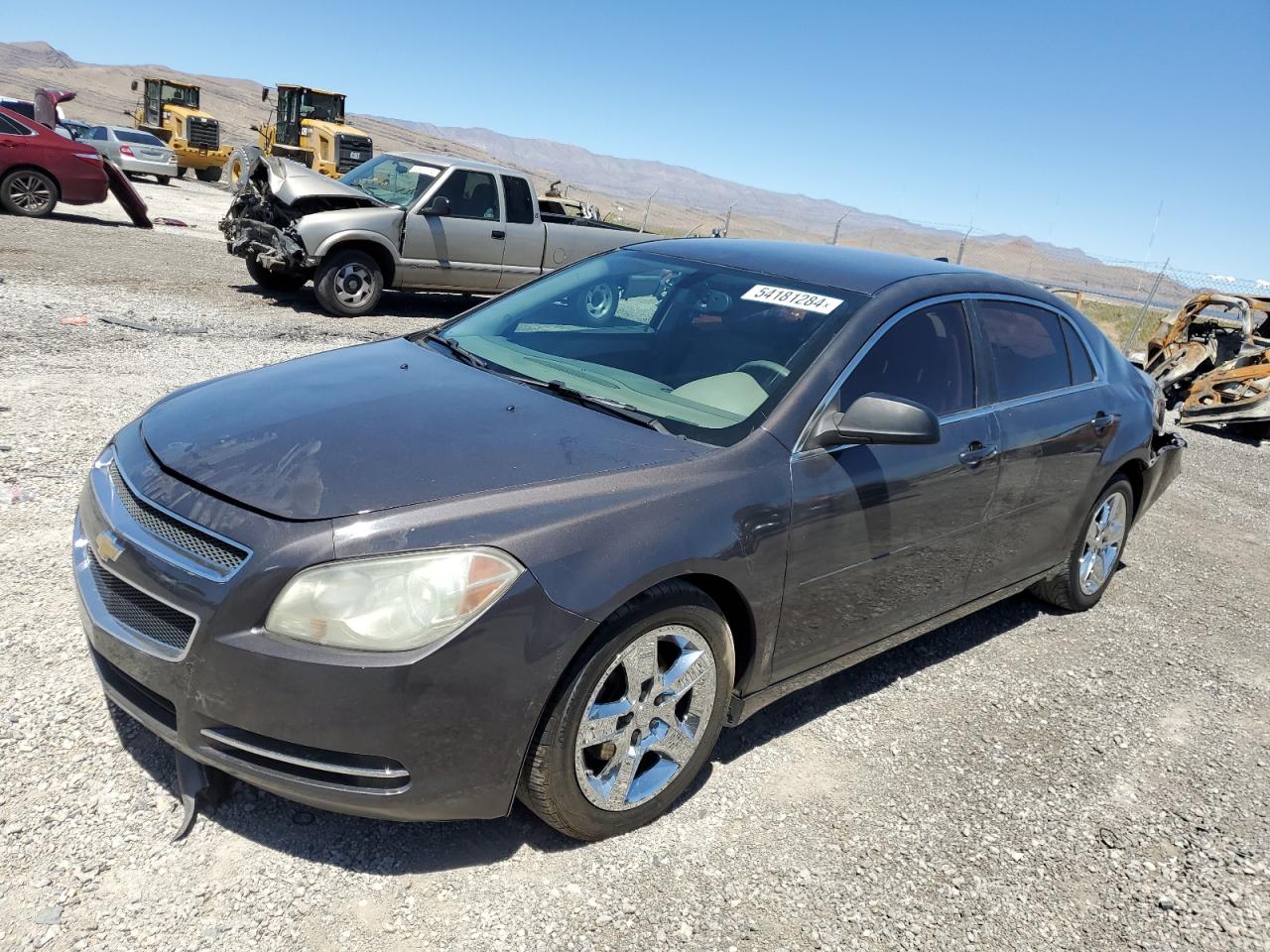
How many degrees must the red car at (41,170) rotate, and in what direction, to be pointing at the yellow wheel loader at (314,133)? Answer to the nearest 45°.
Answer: approximately 135° to its right

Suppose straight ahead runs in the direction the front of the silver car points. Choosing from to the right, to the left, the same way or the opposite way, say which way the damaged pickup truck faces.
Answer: to the left

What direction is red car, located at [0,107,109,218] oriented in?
to the viewer's left

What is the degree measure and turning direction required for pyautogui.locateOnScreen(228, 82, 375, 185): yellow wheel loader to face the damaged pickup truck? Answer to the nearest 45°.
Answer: approximately 135° to its left

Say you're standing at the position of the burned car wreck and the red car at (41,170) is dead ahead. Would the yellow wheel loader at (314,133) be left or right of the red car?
right

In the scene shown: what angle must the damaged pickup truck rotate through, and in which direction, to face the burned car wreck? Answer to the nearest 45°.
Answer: approximately 135° to its left

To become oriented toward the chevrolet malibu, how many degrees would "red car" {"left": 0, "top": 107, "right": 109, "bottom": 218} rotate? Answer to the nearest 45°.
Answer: approximately 90° to its left

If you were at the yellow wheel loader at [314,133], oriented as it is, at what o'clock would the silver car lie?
The silver car is roughly at 10 o'clock from the yellow wheel loader.

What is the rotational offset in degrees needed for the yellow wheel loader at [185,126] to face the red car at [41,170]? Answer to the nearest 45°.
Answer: approximately 135° to its left
